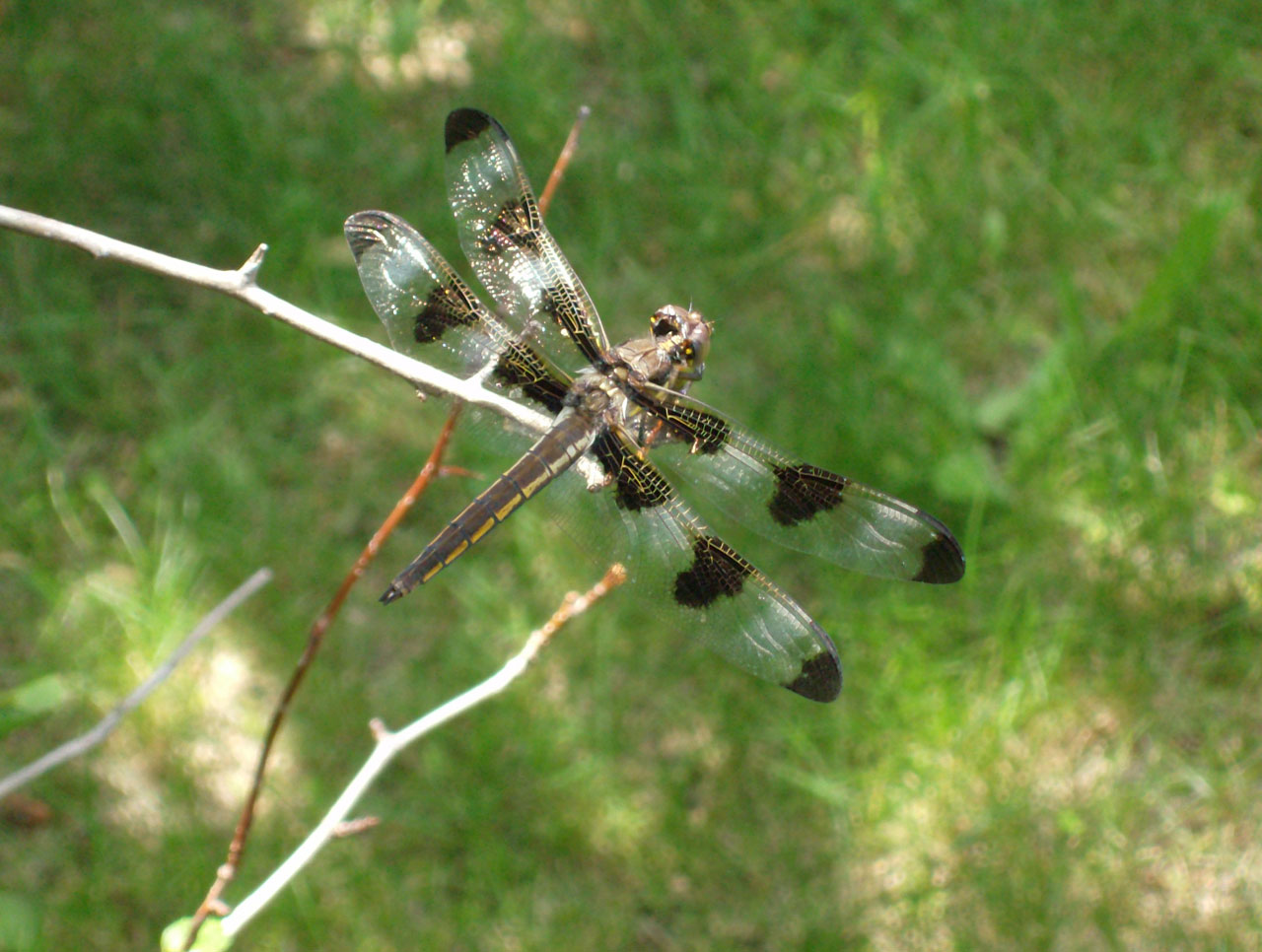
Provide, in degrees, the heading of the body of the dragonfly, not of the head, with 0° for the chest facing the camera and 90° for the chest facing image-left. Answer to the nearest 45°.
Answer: approximately 225°
